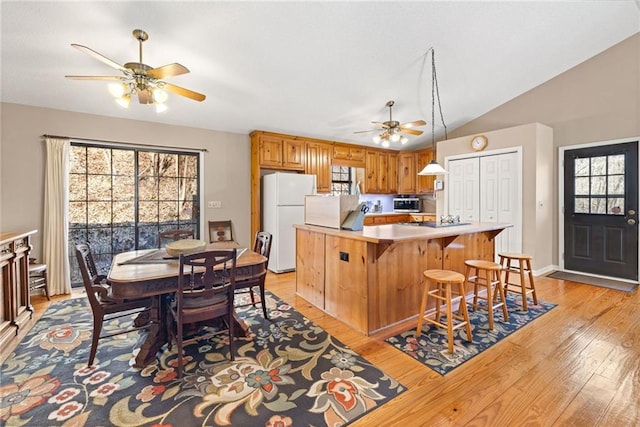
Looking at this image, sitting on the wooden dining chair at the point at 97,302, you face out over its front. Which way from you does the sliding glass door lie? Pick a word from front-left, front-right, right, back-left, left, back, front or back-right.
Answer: left

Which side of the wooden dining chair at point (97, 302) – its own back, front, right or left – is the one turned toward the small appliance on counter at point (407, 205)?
front

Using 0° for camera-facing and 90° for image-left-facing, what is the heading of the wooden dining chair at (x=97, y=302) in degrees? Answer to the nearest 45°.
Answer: approximately 270°

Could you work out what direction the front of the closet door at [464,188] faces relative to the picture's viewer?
facing the viewer and to the left of the viewer

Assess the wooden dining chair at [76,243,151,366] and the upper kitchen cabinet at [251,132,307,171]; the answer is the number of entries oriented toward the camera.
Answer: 1

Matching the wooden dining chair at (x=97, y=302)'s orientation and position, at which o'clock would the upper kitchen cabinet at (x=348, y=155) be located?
The upper kitchen cabinet is roughly at 11 o'clock from the wooden dining chair.

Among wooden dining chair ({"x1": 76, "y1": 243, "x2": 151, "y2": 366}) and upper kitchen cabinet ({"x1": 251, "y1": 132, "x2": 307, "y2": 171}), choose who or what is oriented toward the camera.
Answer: the upper kitchen cabinet

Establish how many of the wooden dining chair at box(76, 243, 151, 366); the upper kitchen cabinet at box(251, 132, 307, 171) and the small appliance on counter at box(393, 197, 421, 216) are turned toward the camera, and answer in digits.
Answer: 2

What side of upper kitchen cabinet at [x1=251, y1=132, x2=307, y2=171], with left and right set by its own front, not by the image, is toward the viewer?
front

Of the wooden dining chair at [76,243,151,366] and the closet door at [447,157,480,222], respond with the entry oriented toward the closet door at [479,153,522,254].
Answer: the wooden dining chair
